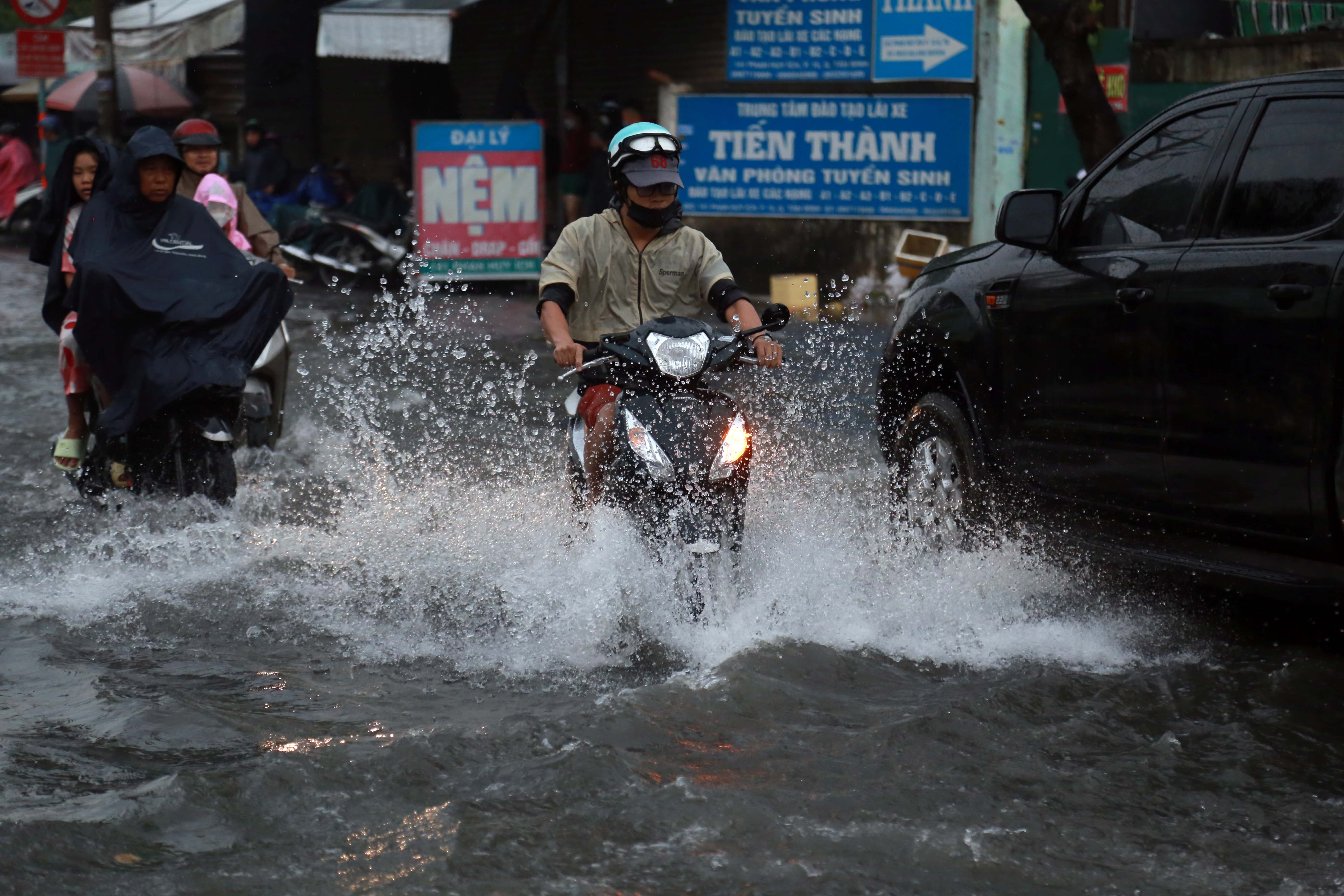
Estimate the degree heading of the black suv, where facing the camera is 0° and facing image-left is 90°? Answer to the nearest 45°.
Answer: approximately 135°

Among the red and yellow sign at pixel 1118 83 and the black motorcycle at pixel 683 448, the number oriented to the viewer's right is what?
0

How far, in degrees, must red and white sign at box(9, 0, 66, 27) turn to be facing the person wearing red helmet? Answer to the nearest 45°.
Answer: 0° — it already faces them

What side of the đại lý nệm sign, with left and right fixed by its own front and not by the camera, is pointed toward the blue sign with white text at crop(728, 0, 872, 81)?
left

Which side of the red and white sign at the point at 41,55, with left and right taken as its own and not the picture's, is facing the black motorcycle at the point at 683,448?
front

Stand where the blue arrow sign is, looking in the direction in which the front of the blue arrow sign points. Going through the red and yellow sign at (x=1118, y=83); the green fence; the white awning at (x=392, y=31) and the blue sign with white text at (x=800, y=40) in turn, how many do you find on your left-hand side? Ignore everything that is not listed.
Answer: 2

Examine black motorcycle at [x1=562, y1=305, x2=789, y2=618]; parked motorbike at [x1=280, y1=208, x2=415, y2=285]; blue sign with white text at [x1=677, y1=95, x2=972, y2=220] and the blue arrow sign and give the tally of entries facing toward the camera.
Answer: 3

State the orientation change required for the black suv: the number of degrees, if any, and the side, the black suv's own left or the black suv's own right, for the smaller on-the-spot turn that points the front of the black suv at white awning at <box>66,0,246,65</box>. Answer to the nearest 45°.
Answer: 0° — it already faces it
